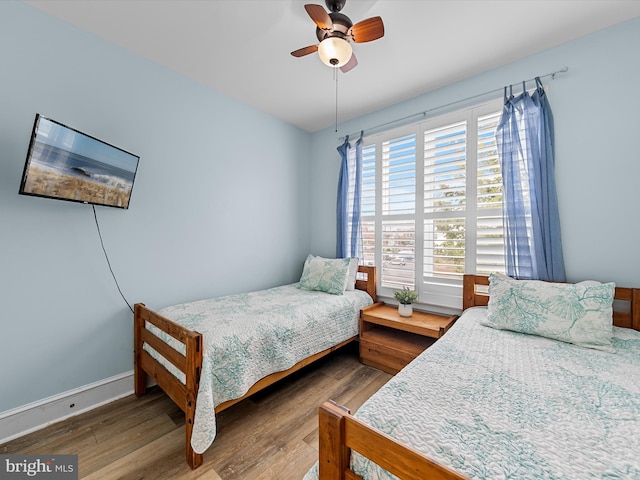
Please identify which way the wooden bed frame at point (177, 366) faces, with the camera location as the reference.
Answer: facing the viewer and to the left of the viewer

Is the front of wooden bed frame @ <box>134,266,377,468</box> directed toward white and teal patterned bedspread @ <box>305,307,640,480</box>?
no

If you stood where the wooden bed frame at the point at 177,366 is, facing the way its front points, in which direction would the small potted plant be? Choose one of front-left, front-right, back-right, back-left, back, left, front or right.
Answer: back-left

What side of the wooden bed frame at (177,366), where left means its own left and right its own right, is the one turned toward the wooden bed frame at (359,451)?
left

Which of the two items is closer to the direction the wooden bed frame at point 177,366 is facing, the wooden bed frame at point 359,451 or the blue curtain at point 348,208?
the wooden bed frame

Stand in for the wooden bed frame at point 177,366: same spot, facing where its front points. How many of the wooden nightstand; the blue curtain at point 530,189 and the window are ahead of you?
0

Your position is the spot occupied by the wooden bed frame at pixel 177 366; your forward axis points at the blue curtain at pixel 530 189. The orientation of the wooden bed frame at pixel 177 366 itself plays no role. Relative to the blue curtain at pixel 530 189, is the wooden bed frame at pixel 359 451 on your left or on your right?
right

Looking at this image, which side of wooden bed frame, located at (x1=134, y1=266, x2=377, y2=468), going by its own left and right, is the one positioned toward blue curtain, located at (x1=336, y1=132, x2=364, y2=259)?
back

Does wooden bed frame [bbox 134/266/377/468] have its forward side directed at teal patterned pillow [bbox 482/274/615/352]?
no

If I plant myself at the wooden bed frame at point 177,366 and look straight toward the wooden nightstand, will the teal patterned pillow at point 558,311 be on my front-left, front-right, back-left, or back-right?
front-right

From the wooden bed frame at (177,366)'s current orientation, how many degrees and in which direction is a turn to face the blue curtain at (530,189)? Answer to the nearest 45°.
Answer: approximately 135° to its left
